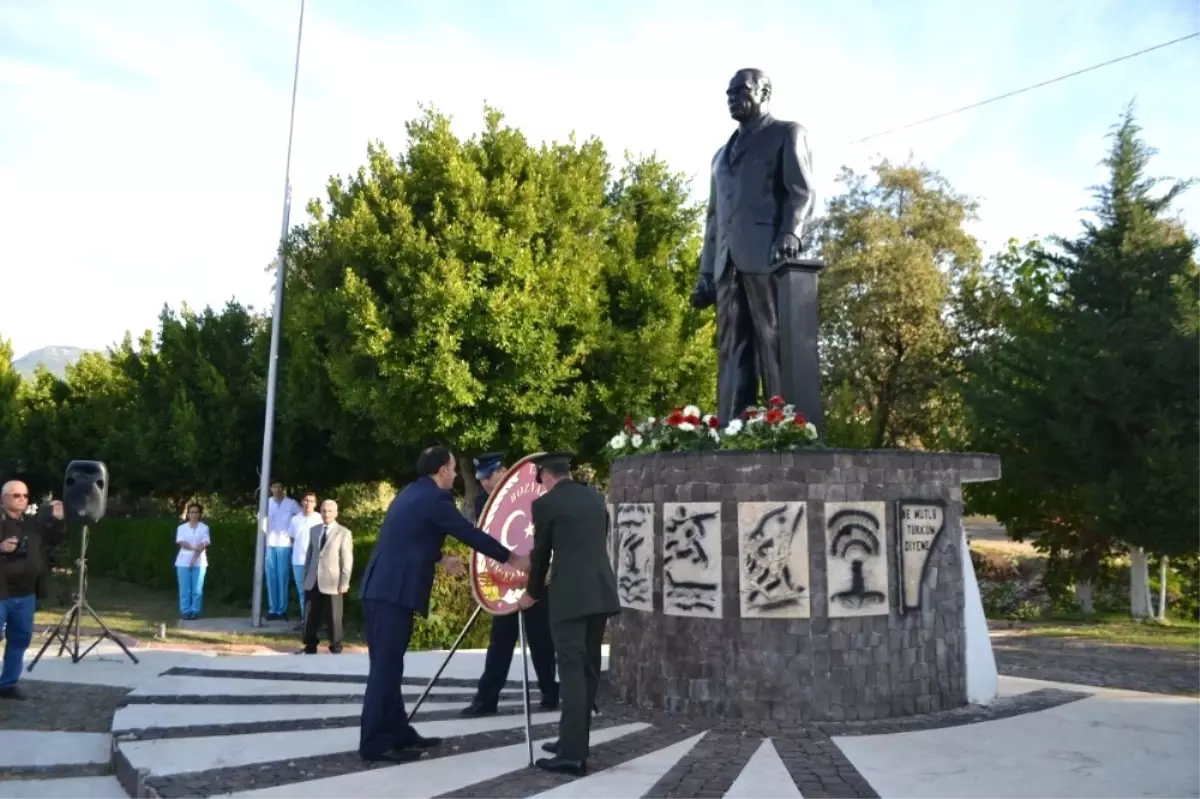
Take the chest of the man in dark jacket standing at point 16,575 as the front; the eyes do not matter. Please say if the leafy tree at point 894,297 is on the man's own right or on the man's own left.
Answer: on the man's own left

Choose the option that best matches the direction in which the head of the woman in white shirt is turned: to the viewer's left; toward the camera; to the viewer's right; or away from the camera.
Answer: toward the camera

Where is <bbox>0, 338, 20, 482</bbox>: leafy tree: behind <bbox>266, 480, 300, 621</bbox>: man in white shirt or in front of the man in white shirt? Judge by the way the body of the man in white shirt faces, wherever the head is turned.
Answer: behind

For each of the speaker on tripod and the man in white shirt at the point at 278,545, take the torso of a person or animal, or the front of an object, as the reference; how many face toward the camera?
2

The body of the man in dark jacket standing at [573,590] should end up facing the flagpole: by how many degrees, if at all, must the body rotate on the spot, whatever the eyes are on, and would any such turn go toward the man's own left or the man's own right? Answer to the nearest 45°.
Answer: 0° — they already face it

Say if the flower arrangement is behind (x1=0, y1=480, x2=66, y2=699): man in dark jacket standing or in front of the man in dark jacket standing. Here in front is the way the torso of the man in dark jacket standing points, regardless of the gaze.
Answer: in front

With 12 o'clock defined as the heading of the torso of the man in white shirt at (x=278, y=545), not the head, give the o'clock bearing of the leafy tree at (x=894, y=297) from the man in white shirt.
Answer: The leafy tree is roughly at 8 o'clock from the man in white shirt.

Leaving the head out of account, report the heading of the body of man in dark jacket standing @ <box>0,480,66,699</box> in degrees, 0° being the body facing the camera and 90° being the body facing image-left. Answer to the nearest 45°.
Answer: approximately 315°

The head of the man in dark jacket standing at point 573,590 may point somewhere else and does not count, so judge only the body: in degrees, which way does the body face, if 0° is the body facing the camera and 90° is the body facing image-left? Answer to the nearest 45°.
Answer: approximately 135°

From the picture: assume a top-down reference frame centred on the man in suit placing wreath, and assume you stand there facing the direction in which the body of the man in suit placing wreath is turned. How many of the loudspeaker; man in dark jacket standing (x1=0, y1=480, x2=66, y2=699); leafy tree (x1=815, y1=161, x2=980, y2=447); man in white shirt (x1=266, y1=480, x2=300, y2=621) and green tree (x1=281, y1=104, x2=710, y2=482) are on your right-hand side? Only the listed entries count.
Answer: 0

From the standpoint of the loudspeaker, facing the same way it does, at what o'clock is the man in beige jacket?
The man in beige jacket is roughly at 9 o'clock from the loudspeaker.

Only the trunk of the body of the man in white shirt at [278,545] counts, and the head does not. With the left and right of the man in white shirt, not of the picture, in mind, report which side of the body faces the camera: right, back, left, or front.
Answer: front

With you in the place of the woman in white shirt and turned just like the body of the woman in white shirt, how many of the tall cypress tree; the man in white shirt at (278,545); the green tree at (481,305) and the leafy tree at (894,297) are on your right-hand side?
0

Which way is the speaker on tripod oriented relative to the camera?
toward the camera

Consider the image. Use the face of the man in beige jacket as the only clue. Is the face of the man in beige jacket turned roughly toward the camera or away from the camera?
toward the camera

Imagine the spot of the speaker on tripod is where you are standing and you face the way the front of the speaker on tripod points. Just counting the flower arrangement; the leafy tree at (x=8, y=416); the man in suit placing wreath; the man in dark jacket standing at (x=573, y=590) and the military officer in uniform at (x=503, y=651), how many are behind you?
1

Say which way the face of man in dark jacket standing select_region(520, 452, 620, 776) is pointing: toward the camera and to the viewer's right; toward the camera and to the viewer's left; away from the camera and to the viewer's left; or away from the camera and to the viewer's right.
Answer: away from the camera and to the viewer's left
